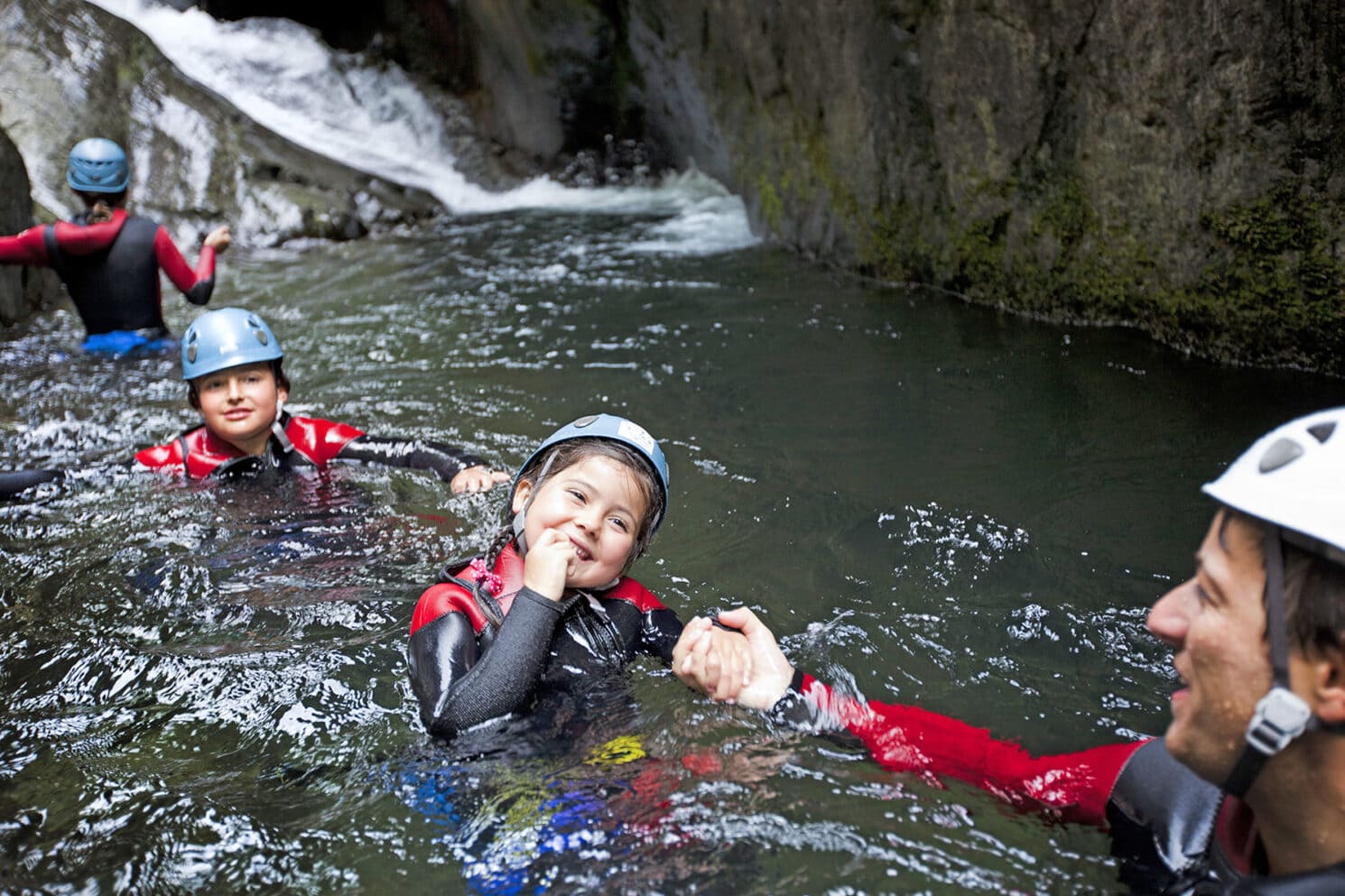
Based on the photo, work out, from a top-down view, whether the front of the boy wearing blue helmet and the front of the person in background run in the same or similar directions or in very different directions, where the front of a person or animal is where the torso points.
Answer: very different directions

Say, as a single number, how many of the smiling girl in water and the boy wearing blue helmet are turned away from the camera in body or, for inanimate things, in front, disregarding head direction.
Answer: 0

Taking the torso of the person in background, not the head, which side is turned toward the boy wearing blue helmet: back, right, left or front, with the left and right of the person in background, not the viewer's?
back

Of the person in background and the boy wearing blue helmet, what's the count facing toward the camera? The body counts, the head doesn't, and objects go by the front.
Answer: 1

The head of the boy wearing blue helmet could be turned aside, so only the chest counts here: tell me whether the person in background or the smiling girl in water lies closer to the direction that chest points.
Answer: the smiling girl in water

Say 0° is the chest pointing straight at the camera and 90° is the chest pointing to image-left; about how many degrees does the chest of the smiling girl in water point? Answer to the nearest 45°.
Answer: approximately 315°

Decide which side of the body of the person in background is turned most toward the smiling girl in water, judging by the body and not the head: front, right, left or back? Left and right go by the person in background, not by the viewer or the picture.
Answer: back

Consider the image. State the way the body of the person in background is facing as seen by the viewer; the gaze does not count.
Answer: away from the camera

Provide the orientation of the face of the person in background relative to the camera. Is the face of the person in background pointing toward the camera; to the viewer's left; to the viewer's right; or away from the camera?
away from the camera

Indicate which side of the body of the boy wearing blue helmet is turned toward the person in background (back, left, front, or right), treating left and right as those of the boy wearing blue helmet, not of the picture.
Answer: back

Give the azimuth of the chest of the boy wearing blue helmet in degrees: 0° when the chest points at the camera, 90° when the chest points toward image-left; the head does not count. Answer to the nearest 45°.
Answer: approximately 0°

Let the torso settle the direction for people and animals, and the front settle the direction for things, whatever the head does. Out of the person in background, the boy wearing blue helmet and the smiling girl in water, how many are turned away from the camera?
1
